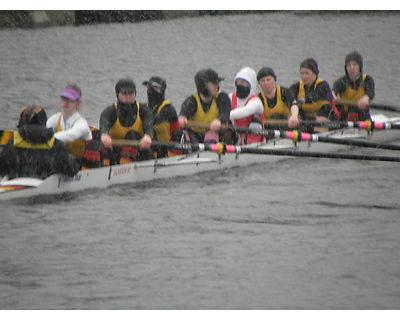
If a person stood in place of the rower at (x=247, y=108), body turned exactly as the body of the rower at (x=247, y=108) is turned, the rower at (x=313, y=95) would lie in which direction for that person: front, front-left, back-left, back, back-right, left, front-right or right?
back

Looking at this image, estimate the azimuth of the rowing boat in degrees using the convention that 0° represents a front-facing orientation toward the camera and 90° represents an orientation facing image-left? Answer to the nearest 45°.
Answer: approximately 225°

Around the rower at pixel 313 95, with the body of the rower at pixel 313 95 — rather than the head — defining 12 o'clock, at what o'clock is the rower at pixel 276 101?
the rower at pixel 276 101 is roughly at 12 o'clock from the rower at pixel 313 95.

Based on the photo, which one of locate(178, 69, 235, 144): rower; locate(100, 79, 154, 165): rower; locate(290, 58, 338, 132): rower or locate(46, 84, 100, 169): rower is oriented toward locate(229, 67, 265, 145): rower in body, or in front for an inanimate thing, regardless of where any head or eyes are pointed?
locate(290, 58, 338, 132): rower

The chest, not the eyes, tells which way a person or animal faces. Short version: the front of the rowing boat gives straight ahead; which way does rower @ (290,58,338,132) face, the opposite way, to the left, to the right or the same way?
the opposite way

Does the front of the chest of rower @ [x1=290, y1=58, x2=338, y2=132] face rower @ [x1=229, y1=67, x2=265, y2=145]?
yes

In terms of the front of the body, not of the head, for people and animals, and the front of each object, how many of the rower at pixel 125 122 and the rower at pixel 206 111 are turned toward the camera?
2

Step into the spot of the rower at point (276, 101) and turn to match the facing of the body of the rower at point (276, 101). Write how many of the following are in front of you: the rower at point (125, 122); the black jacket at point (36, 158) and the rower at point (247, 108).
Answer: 3

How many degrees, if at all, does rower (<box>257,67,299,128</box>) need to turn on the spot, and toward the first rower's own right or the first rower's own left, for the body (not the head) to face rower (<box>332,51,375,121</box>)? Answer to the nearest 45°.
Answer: approximately 180°

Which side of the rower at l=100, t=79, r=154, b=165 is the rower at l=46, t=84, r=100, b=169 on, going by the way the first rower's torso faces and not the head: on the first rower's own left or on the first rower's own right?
on the first rower's own right

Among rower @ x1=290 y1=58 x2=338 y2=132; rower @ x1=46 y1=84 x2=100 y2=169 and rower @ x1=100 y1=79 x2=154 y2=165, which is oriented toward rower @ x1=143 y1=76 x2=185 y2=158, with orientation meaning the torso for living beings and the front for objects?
rower @ x1=290 y1=58 x2=338 y2=132
